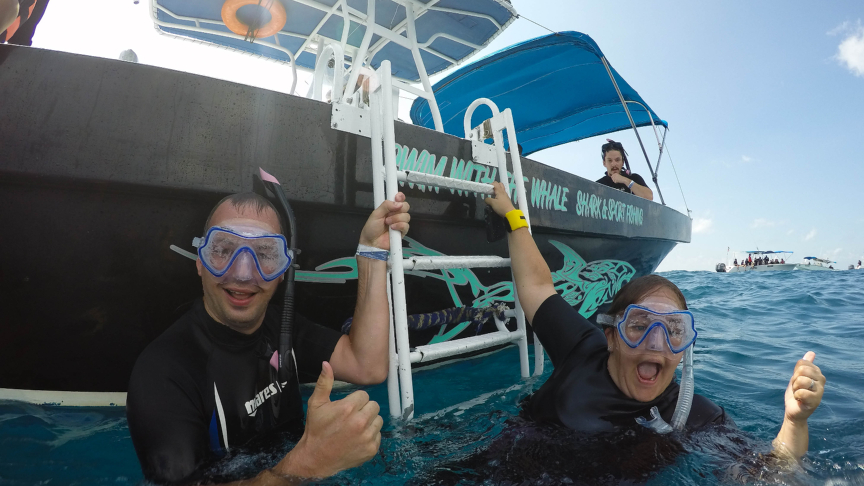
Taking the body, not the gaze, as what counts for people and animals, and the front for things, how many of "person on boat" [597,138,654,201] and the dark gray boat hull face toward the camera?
1

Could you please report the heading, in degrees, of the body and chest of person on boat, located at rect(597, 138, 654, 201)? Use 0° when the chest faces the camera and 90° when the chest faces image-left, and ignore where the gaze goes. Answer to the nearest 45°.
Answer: approximately 0°

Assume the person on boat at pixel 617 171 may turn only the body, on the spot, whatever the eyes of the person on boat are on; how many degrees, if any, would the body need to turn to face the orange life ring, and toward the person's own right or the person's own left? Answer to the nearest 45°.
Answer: approximately 45° to the person's own right

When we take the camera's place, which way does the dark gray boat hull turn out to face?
facing away from the viewer and to the right of the viewer

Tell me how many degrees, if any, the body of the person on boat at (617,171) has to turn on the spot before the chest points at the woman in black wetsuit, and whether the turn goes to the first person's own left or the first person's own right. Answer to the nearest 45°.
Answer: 0° — they already face them

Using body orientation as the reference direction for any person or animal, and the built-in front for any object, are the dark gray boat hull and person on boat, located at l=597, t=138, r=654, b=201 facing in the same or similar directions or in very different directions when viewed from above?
very different directions

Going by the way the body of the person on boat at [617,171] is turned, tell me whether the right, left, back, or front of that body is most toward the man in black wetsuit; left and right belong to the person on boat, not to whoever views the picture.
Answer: front
